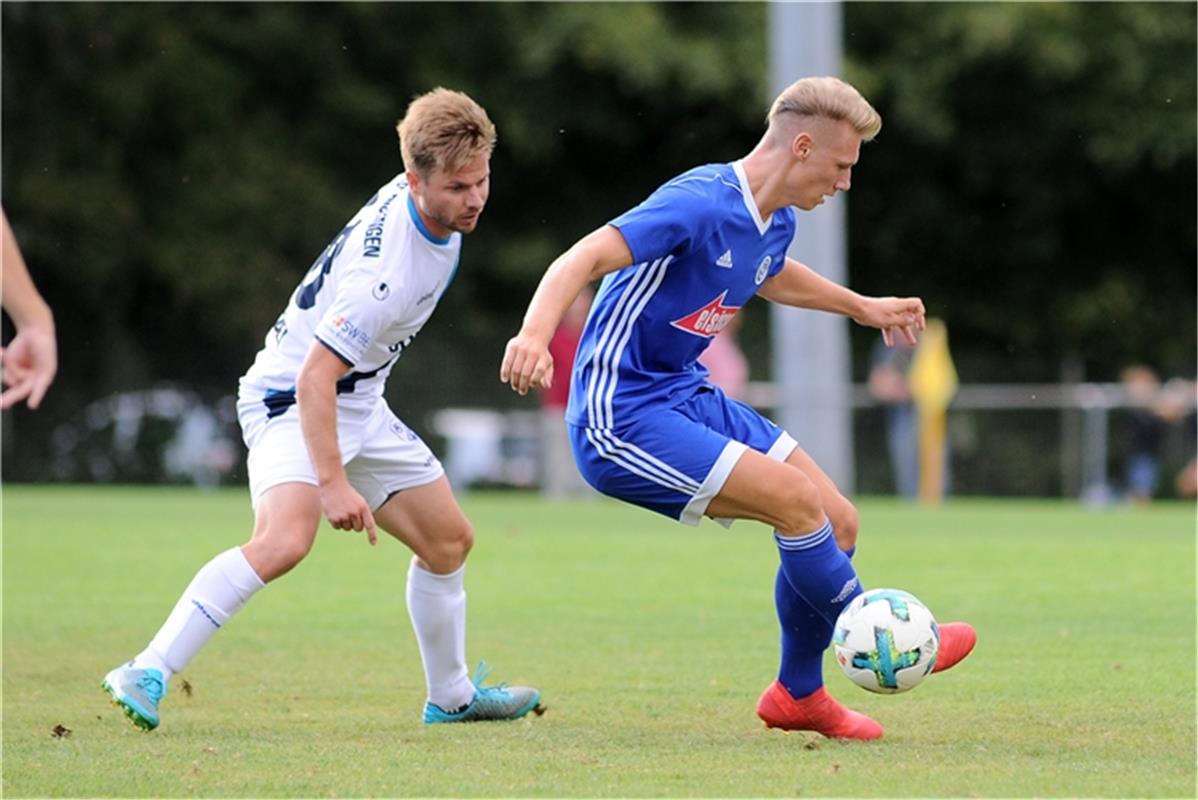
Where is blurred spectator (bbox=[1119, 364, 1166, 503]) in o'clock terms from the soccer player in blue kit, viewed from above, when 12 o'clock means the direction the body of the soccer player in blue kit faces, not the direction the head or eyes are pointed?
The blurred spectator is roughly at 8 o'clock from the soccer player in blue kit.

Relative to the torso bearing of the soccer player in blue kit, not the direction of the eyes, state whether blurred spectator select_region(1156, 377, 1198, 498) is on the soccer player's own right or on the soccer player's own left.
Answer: on the soccer player's own left

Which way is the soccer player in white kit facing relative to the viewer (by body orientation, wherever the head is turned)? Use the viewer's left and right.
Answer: facing to the right of the viewer

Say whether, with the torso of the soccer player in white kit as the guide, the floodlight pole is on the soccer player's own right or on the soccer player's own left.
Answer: on the soccer player's own left

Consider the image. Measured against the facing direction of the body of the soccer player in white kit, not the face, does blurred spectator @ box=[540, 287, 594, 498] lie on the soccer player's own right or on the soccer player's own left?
on the soccer player's own left

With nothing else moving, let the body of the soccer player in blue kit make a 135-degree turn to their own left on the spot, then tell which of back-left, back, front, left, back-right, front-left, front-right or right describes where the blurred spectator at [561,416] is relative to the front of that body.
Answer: front

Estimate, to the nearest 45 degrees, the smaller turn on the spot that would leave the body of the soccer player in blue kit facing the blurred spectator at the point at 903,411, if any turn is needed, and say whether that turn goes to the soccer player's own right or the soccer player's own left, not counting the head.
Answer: approximately 135° to the soccer player's own left

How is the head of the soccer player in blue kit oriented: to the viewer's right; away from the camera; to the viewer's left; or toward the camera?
to the viewer's right
